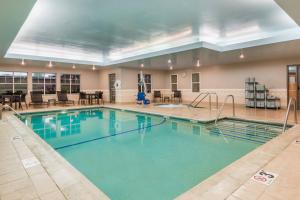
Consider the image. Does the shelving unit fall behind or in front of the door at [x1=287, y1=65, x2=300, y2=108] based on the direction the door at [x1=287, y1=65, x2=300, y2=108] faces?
in front

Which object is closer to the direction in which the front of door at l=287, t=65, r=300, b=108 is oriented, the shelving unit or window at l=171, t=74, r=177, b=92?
the shelving unit

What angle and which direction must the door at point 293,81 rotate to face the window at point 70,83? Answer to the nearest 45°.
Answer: approximately 45° to its right

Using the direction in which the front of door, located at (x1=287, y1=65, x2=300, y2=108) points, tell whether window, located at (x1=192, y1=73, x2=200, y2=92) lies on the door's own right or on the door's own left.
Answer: on the door's own right

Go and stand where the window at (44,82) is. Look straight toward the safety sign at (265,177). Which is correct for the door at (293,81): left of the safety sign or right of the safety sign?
left

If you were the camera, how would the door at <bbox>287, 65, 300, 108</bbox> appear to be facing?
facing the viewer and to the left of the viewer
